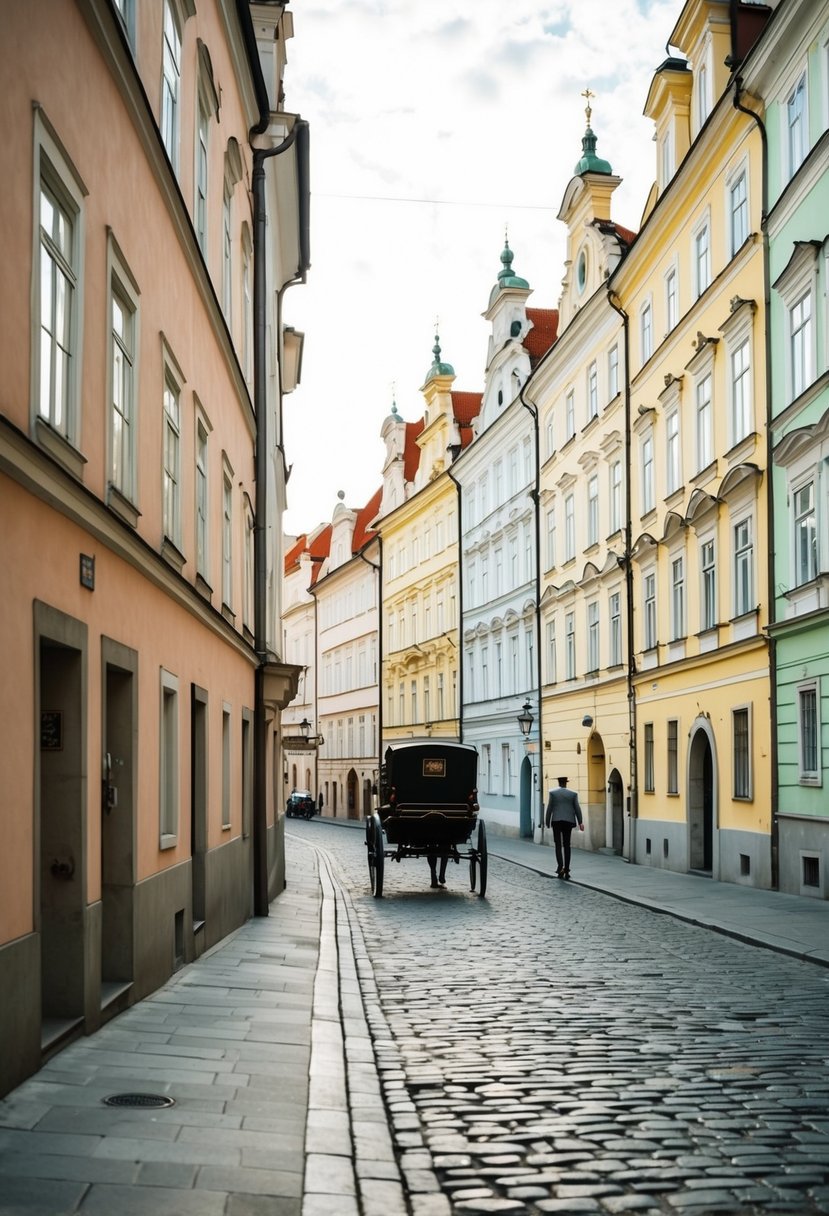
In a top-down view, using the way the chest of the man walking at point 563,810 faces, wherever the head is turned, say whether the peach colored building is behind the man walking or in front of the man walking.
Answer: behind

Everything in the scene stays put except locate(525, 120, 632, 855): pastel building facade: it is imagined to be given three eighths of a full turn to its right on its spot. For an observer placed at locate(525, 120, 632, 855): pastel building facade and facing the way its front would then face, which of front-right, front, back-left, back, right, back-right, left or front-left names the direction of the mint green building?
back

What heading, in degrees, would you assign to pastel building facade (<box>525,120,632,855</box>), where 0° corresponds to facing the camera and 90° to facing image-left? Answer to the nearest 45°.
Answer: approximately 45°

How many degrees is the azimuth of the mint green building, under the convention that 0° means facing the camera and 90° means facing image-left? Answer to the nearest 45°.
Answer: approximately 45°

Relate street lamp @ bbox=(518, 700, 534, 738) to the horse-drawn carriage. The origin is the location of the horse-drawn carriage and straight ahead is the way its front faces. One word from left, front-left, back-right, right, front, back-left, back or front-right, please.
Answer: front

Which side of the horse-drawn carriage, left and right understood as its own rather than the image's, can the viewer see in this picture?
back

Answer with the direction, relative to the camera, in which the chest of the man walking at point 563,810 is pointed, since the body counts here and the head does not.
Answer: away from the camera

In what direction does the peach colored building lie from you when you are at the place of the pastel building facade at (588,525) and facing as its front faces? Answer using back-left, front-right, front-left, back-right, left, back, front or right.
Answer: front-left

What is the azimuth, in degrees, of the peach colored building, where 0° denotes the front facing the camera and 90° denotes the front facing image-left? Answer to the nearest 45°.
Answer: approximately 270°

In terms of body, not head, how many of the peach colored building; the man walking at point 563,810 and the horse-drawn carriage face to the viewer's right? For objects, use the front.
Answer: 1
